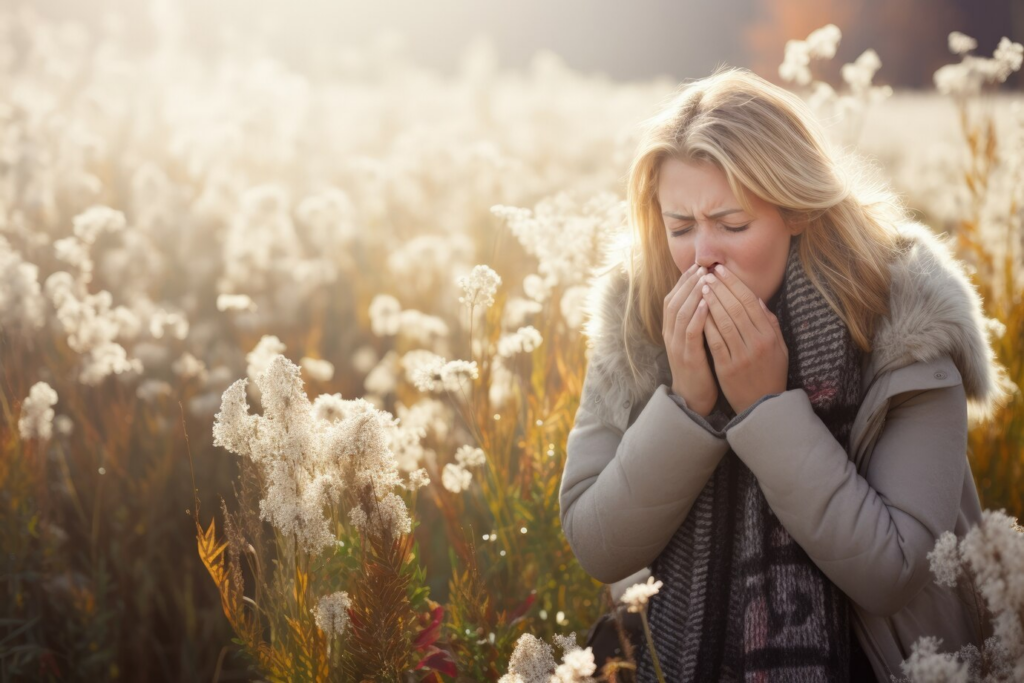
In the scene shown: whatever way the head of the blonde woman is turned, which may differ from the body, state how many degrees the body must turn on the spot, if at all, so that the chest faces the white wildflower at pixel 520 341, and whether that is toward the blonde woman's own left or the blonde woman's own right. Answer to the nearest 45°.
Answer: approximately 90° to the blonde woman's own right

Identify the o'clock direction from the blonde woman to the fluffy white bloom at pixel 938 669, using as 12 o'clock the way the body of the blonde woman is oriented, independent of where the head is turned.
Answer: The fluffy white bloom is roughly at 10 o'clock from the blonde woman.

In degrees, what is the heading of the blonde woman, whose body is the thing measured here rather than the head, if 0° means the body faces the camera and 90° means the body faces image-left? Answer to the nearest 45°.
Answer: approximately 45°

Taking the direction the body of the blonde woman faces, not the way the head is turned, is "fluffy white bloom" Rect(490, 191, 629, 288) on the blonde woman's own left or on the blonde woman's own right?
on the blonde woman's own right

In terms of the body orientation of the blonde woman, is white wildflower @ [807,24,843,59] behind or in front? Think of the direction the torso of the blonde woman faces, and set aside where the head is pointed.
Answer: behind

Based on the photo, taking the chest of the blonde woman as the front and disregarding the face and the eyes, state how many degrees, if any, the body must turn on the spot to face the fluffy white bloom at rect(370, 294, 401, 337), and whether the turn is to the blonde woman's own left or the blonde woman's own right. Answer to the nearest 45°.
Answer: approximately 90° to the blonde woman's own right

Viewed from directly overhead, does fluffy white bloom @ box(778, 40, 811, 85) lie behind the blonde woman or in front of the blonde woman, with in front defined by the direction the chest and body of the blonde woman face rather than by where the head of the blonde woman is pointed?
behind

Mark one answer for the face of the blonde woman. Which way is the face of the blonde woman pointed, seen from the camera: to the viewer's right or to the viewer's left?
to the viewer's left

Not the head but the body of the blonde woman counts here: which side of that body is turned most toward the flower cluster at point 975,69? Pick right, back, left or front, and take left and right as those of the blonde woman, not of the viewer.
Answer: back
